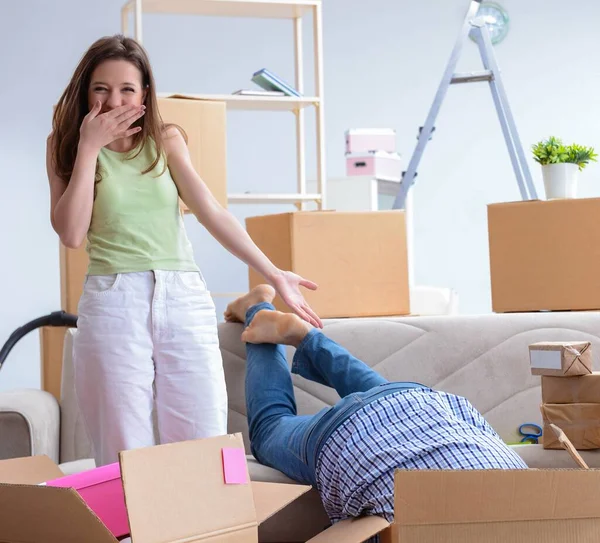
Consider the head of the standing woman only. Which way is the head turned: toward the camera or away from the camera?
toward the camera

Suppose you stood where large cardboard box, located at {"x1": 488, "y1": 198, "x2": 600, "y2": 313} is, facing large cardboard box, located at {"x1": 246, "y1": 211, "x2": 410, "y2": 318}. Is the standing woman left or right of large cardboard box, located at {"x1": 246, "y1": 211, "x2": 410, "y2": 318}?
left

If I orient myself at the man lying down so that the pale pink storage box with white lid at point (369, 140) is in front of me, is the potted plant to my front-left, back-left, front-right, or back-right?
front-right

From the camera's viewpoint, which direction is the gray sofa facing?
toward the camera

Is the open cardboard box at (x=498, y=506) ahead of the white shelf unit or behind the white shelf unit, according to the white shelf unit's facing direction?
ahead

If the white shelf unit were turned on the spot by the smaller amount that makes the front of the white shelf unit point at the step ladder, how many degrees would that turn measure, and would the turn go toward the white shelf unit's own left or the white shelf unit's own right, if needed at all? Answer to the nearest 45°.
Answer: approximately 45° to the white shelf unit's own left

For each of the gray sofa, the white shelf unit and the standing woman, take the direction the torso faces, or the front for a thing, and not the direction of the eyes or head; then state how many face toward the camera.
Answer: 3

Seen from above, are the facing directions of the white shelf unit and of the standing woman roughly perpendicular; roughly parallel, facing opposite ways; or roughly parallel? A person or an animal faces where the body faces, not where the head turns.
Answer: roughly parallel

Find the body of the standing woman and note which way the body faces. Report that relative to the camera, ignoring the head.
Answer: toward the camera

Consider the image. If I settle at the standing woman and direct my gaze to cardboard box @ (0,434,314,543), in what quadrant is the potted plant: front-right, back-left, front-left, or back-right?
back-left

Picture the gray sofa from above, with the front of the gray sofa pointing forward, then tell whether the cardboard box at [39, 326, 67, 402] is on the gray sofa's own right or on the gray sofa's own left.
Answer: on the gray sofa's own right

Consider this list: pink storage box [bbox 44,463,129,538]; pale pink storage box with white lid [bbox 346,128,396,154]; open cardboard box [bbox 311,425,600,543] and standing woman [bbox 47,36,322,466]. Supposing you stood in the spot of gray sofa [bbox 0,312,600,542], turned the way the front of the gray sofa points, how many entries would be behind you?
1

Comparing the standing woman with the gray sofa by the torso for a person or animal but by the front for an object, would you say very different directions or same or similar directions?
same or similar directions

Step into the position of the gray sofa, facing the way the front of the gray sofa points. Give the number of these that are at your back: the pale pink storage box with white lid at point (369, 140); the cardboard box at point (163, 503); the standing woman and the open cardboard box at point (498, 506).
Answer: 1

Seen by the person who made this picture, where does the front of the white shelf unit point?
facing the viewer

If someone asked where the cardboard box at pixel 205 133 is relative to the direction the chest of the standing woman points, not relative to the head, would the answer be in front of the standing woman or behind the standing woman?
behind

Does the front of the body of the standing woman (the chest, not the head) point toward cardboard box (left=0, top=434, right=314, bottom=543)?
yes

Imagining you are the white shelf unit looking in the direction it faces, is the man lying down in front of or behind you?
in front
